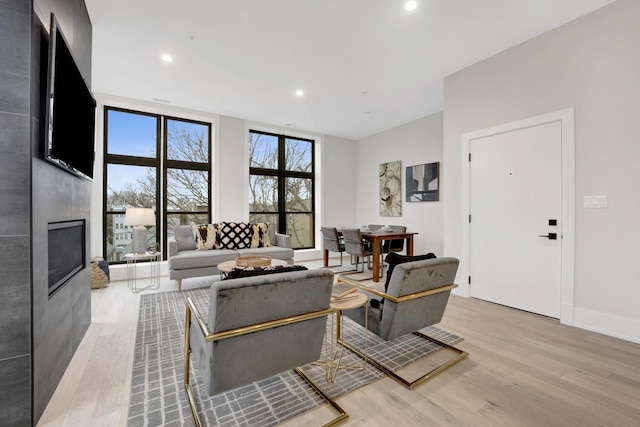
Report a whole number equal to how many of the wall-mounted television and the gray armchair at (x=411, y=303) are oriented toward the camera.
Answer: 0

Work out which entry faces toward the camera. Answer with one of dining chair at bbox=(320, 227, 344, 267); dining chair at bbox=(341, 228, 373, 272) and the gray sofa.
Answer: the gray sofa

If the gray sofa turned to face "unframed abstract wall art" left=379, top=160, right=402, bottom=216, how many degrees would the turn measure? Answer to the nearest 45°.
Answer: approximately 90° to its left

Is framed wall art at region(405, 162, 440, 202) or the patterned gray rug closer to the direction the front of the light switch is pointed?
the patterned gray rug

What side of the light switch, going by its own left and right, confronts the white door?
right

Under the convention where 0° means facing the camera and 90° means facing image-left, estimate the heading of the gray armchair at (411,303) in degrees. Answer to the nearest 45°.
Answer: approximately 135°

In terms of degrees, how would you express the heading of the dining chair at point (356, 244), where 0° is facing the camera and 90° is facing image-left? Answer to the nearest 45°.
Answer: approximately 225°

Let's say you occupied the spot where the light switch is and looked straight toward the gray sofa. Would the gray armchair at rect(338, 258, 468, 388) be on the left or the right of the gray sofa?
left
